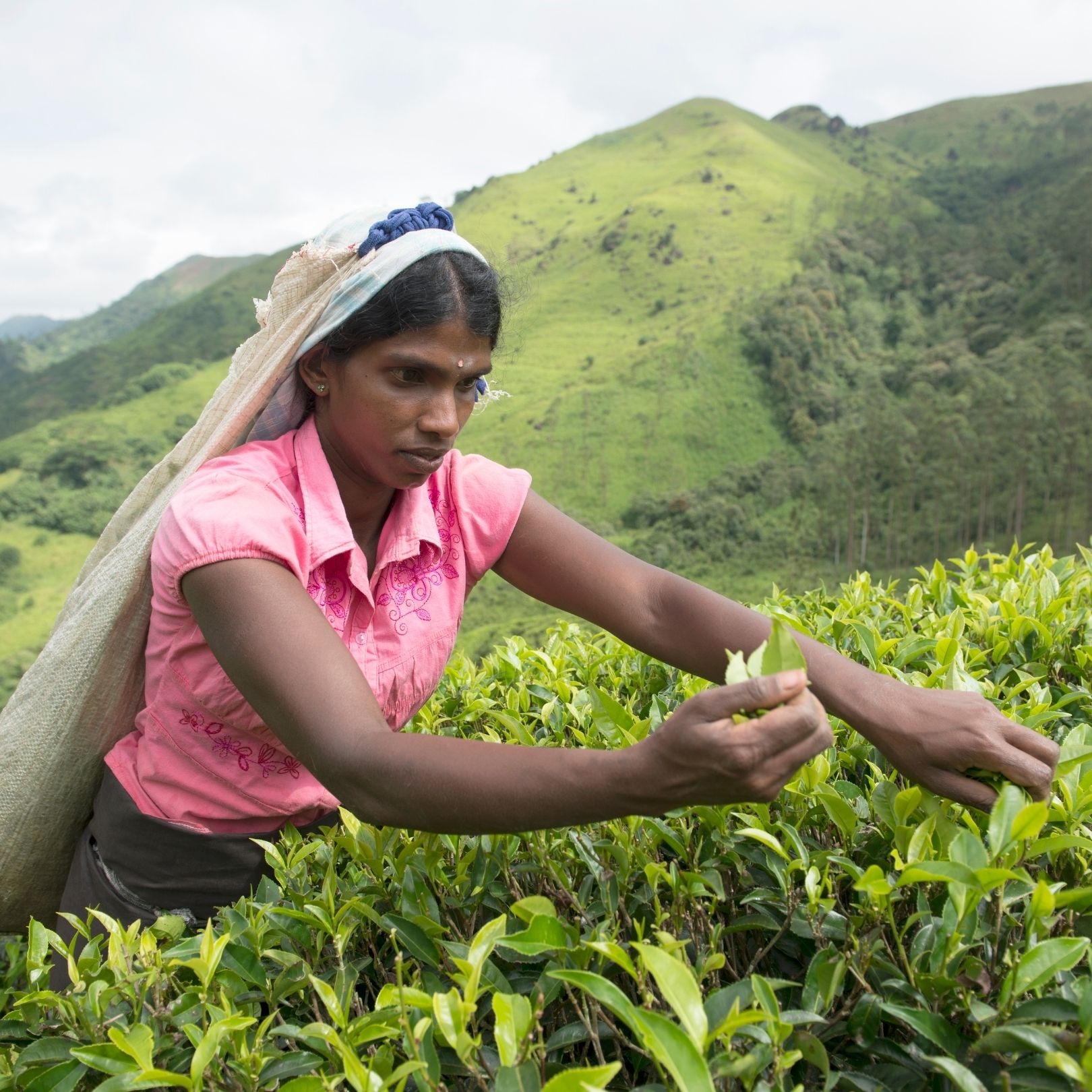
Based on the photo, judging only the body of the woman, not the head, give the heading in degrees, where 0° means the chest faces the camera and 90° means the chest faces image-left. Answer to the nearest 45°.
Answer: approximately 315°

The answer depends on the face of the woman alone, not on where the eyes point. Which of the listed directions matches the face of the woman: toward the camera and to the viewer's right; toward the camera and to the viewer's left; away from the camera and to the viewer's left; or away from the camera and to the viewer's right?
toward the camera and to the viewer's right
